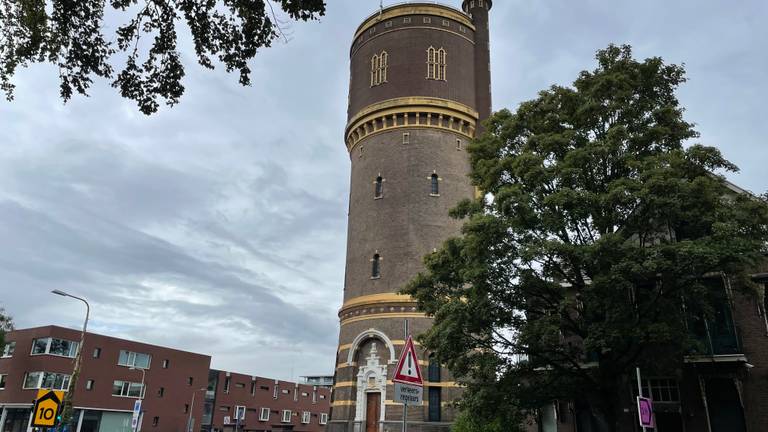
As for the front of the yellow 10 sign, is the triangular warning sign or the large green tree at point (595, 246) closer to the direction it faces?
the triangular warning sign

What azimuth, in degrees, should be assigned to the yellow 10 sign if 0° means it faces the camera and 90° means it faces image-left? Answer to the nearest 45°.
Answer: approximately 0°

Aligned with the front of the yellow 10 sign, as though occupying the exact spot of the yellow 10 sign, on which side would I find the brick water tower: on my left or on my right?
on my left

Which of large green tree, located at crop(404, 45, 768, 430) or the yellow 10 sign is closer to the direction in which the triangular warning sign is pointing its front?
the yellow 10 sign

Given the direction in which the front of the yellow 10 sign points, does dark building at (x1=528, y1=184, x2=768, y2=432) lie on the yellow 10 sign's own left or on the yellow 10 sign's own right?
on the yellow 10 sign's own left

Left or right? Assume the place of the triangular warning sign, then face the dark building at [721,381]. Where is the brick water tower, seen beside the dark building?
left
